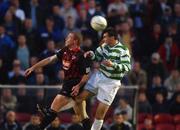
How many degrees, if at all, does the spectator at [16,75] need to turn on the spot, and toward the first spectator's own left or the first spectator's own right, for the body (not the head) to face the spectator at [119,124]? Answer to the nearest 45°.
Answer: approximately 45° to the first spectator's own left

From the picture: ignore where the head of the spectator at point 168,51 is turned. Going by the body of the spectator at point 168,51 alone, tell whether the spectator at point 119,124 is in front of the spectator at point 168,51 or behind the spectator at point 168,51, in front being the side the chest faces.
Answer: in front
